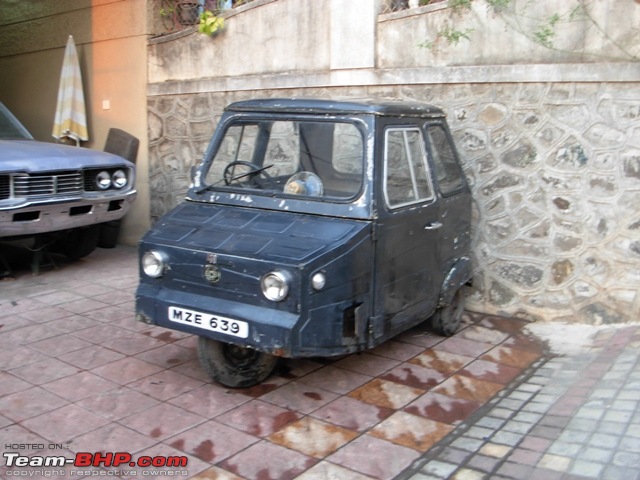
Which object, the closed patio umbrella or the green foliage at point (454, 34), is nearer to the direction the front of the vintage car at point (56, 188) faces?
the green foliage

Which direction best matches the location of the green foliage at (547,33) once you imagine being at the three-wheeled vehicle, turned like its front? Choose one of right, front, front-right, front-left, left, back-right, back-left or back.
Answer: back

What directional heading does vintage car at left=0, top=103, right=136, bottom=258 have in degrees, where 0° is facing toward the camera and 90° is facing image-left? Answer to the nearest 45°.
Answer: approximately 315°

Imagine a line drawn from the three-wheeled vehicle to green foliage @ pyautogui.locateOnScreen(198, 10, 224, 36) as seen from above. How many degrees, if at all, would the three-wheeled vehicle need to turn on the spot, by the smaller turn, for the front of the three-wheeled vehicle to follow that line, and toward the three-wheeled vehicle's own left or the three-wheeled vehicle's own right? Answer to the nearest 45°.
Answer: approximately 135° to the three-wheeled vehicle's own right

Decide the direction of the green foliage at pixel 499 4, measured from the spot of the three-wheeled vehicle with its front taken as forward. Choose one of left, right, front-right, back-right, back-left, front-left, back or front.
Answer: back

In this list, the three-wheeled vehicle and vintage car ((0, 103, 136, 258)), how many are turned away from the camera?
0

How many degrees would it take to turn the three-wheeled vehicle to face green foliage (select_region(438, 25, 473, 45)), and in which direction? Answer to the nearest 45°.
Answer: approximately 180°

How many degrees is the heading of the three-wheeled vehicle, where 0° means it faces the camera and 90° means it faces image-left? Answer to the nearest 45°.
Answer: approximately 45°
